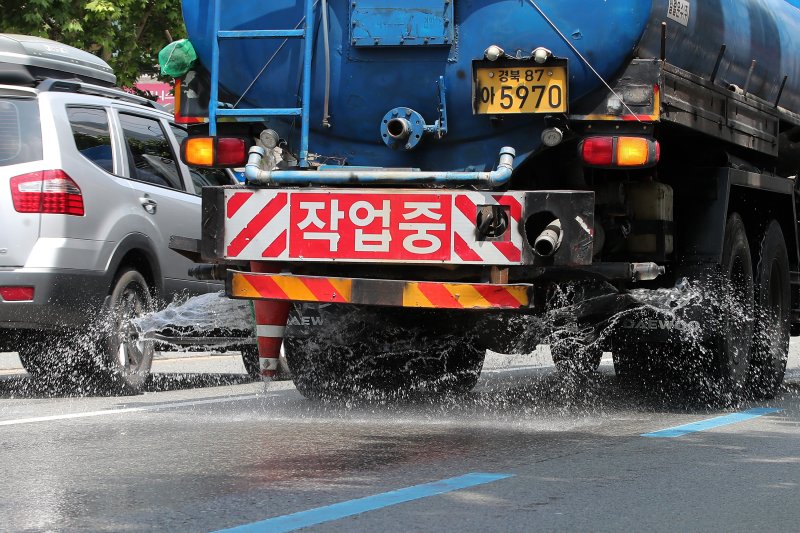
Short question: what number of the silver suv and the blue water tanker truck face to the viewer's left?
0

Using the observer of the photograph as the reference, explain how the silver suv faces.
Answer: facing away from the viewer and to the right of the viewer

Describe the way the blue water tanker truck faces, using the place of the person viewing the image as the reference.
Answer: facing away from the viewer and to the right of the viewer

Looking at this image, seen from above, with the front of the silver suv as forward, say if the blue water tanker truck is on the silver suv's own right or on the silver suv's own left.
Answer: on the silver suv's own right

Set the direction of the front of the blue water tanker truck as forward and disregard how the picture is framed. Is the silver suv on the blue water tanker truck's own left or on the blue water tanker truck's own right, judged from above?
on the blue water tanker truck's own left

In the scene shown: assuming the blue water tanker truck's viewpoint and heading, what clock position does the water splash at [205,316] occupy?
The water splash is roughly at 8 o'clock from the blue water tanker truck.

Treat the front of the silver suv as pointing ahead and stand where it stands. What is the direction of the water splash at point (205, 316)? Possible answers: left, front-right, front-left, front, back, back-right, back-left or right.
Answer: right
